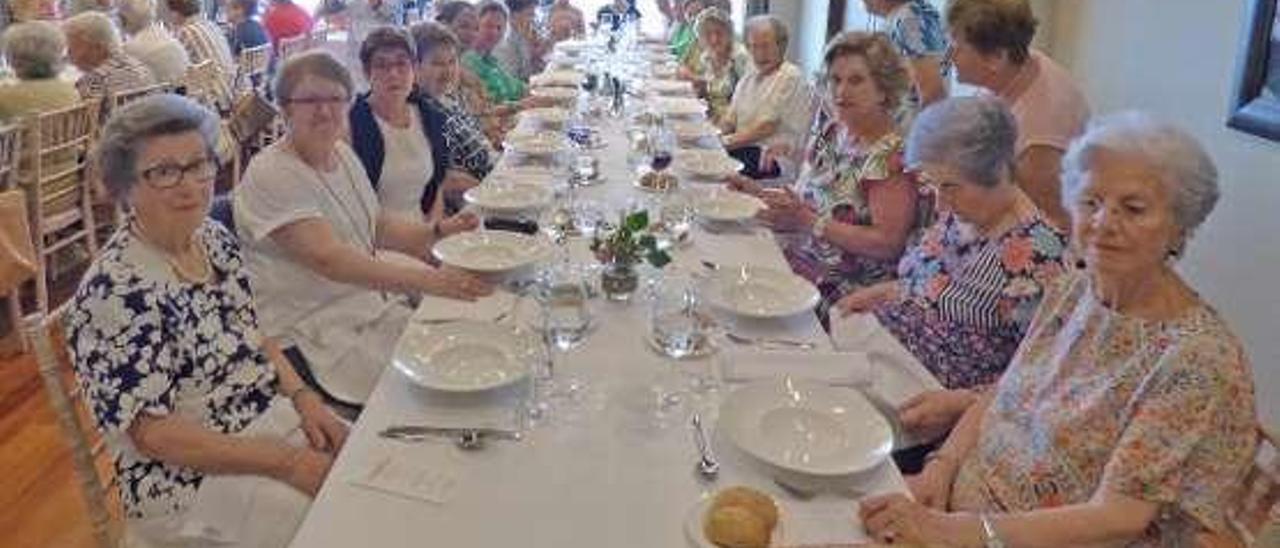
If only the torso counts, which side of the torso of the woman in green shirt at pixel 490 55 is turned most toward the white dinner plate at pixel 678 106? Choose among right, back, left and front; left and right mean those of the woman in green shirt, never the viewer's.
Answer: front

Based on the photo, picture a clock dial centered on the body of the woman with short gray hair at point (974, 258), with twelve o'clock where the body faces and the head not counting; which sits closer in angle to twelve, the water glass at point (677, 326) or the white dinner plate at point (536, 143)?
the water glass

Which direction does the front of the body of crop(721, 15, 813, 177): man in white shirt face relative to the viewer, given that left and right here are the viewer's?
facing the viewer and to the left of the viewer

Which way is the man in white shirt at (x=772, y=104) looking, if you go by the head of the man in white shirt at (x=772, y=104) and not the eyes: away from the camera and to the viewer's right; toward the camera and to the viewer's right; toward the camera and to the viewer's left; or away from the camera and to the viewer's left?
toward the camera and to the viewer's left

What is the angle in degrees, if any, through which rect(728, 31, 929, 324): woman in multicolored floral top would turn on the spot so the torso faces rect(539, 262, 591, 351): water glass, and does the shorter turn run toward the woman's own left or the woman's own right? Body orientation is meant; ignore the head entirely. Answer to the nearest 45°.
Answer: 0° — they already face it

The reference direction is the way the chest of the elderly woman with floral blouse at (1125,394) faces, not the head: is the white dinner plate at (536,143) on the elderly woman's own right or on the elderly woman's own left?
on the elderly woman's own right

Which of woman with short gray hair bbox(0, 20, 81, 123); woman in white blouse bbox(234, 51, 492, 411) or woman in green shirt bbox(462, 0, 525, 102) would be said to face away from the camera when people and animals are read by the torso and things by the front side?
the woman with short gray hair

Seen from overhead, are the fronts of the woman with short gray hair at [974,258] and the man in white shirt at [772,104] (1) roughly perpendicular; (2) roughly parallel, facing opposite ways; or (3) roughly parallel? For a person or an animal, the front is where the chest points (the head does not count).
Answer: roughly parallel

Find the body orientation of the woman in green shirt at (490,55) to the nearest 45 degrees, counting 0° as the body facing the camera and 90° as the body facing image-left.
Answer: approximately 315°

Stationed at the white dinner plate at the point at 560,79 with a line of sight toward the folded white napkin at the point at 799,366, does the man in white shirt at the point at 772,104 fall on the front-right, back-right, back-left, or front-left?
front-left

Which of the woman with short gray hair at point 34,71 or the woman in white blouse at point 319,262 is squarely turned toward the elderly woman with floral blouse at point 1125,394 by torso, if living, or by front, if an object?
the woman in white blouse

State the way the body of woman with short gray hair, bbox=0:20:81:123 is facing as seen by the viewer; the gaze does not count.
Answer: away from the camera

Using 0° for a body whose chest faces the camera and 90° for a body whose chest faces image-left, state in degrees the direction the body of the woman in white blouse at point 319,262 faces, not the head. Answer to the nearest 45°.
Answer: approximately 315°

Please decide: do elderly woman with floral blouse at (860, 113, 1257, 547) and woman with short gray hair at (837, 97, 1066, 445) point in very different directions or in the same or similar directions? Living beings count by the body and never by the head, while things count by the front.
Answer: same or similar directions

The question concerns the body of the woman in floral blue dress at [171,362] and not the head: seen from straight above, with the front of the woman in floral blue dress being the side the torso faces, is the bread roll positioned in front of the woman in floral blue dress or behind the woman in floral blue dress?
in front

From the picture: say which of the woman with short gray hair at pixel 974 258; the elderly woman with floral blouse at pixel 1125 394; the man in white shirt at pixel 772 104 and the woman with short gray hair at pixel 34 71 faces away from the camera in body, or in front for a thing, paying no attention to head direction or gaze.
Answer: the woman with short gray hair at pixel 34 71

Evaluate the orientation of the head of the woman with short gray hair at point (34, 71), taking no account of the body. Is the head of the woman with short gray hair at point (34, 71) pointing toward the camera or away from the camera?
away from the camera

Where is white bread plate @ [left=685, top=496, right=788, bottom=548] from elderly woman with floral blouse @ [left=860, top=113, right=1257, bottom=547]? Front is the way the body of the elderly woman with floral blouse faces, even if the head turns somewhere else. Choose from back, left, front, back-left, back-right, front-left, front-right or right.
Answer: front

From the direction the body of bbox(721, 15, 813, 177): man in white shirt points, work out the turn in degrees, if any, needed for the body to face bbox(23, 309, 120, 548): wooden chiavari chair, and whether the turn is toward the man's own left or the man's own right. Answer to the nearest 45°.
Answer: approximately 45° to the man's own left
